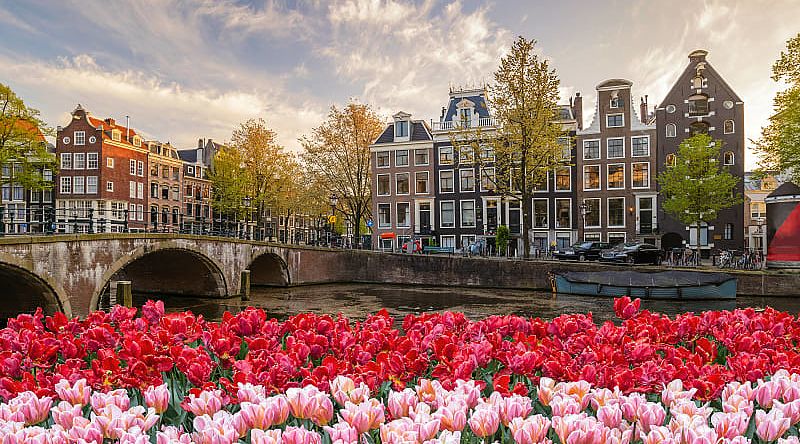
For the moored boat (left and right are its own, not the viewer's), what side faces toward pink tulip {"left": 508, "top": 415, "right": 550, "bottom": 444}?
left

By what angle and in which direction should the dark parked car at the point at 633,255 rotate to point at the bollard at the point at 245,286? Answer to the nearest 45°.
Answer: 0° — it already faces it

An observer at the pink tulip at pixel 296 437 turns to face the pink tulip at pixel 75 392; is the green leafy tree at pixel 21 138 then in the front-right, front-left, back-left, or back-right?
front-right

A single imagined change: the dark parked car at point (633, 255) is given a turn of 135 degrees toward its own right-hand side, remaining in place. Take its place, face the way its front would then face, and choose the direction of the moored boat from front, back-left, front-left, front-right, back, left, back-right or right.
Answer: back

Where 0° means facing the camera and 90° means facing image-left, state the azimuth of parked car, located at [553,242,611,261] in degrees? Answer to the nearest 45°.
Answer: approximately 45°

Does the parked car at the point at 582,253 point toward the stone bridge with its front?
yes

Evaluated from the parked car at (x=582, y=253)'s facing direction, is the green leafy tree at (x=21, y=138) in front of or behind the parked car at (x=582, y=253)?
in front

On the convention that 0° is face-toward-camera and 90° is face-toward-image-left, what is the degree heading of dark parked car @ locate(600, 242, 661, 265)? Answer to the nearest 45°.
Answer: approximately 45°

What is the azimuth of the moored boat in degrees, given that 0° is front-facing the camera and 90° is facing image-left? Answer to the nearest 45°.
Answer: approximately 90°

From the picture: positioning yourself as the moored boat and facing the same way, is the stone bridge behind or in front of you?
in front

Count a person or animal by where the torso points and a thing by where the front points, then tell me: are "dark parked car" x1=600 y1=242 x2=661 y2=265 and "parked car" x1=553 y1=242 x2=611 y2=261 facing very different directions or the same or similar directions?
same or similar directions

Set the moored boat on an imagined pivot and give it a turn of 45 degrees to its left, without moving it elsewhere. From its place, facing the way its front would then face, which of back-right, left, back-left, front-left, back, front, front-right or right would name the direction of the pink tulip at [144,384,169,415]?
front-left

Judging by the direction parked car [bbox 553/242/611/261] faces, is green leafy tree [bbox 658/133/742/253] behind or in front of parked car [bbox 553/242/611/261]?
behind

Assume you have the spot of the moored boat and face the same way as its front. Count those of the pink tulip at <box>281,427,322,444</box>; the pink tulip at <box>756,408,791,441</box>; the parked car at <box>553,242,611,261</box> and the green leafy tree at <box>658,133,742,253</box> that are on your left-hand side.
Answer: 2

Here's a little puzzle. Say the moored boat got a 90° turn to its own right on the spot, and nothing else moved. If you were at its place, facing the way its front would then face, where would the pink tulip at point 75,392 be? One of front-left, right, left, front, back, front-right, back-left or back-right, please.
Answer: back

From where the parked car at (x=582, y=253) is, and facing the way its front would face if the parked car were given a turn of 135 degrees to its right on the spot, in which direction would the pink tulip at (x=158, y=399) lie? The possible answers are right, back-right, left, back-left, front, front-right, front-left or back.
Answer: back

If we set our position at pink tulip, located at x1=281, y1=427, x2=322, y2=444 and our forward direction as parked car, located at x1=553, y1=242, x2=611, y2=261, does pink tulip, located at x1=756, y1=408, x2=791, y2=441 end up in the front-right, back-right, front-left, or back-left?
front-right

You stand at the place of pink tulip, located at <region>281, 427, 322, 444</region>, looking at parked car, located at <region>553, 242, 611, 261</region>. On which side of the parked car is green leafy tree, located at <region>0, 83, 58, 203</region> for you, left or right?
left

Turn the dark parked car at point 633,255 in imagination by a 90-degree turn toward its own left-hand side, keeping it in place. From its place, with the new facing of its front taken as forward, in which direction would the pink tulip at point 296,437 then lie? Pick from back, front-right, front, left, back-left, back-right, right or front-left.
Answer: front-right
